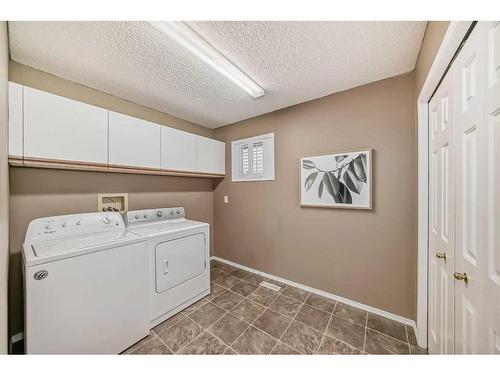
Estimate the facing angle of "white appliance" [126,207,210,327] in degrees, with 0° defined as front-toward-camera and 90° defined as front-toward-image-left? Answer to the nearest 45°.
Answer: approximately 315°

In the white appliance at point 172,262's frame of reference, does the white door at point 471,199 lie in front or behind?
in front

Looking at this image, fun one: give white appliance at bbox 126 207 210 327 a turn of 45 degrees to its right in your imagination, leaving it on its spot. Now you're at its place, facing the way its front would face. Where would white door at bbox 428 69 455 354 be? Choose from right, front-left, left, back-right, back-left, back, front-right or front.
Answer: front-left

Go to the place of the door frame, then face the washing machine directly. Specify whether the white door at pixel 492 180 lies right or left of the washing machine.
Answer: left

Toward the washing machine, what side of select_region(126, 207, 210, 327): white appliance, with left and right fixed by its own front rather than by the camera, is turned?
right

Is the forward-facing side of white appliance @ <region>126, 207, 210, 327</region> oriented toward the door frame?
yes

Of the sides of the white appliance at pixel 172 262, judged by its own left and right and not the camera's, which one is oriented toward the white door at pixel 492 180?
front

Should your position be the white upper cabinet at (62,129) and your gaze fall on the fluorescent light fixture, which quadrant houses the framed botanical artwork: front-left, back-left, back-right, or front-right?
front-left

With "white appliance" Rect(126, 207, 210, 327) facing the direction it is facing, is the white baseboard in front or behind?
in front
